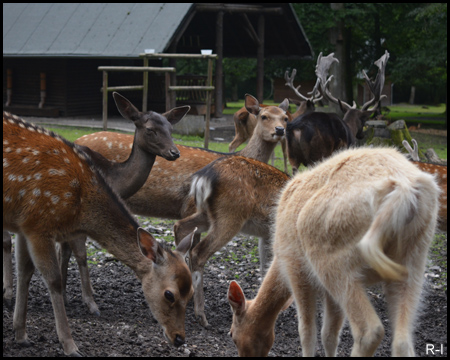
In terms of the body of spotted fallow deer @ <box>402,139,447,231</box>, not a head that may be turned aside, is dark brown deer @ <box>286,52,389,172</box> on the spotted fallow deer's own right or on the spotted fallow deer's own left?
on the spotted fallow deer's own right

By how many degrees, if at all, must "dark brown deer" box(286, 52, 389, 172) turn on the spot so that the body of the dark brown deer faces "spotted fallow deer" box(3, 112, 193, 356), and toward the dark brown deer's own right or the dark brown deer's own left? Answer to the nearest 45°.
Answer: approximately 135° to the dark brown deer's own right

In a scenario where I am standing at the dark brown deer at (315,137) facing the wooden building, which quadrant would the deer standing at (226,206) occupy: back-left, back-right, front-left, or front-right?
back-left

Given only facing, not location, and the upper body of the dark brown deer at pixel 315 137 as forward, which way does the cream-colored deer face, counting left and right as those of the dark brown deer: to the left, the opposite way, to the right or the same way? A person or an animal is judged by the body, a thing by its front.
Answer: to the left

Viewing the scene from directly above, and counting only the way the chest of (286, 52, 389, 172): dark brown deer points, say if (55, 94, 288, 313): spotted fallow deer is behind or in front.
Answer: behind

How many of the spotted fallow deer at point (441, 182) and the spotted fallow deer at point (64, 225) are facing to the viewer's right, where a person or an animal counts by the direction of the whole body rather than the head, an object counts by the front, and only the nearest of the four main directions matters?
1

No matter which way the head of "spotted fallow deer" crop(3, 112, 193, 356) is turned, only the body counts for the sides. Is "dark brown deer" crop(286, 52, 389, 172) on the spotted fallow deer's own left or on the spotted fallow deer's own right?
on the spotted fallow deer's own left

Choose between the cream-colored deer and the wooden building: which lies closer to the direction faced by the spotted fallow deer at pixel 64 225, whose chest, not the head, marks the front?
the cream-colored deer

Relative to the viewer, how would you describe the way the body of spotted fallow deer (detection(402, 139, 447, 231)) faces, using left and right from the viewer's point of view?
facing to the left of the viewer

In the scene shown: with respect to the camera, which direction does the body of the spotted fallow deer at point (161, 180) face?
to the viewer's right

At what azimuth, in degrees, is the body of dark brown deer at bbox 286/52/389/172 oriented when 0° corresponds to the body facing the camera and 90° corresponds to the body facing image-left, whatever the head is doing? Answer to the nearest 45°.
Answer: approximately 225°

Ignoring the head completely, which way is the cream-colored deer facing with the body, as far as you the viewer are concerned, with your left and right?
facing away from the viewer and to the left of the viewer
